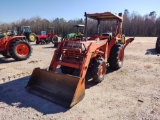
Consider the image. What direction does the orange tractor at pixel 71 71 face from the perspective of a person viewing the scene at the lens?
facing the viewer and to the left of the viewer

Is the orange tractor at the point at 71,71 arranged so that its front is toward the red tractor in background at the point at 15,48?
no
